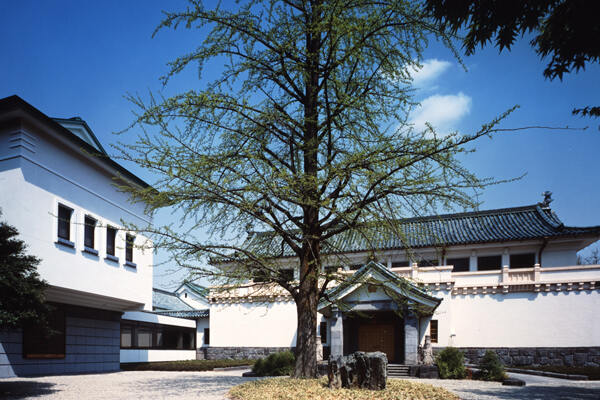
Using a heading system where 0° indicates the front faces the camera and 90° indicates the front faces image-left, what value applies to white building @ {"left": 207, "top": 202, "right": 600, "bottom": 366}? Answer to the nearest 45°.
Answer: approximately 0°

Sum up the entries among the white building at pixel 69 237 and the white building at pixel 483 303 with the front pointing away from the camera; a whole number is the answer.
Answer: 0

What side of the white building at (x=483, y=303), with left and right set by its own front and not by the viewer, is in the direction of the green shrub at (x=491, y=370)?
front

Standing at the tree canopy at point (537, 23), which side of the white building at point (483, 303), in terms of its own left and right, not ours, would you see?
front

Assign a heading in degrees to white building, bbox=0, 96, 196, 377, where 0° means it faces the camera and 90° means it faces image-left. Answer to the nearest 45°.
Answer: approximately 315°
